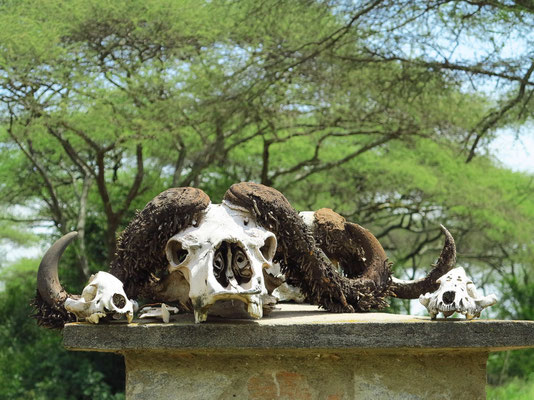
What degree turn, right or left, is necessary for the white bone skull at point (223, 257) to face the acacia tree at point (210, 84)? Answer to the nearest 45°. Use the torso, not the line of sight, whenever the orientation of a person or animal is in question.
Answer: approximately 180°

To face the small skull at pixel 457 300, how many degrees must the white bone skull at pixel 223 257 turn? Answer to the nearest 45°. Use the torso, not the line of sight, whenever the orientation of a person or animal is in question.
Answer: approximately 90° to its left

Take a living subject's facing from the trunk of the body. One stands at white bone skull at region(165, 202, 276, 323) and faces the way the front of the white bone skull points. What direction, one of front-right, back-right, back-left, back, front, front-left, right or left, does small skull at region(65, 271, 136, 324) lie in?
right

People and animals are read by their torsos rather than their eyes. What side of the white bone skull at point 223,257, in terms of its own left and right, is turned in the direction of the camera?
front
